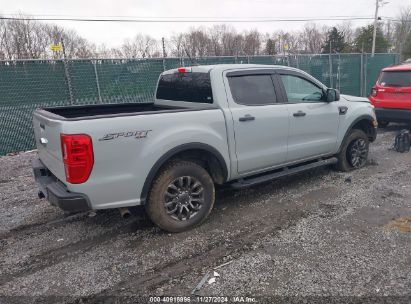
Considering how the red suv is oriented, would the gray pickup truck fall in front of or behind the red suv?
behind

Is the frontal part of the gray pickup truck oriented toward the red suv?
yes

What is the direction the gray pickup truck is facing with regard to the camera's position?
facing away from the viewer and to the right of the viewer

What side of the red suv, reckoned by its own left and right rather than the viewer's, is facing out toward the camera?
back
